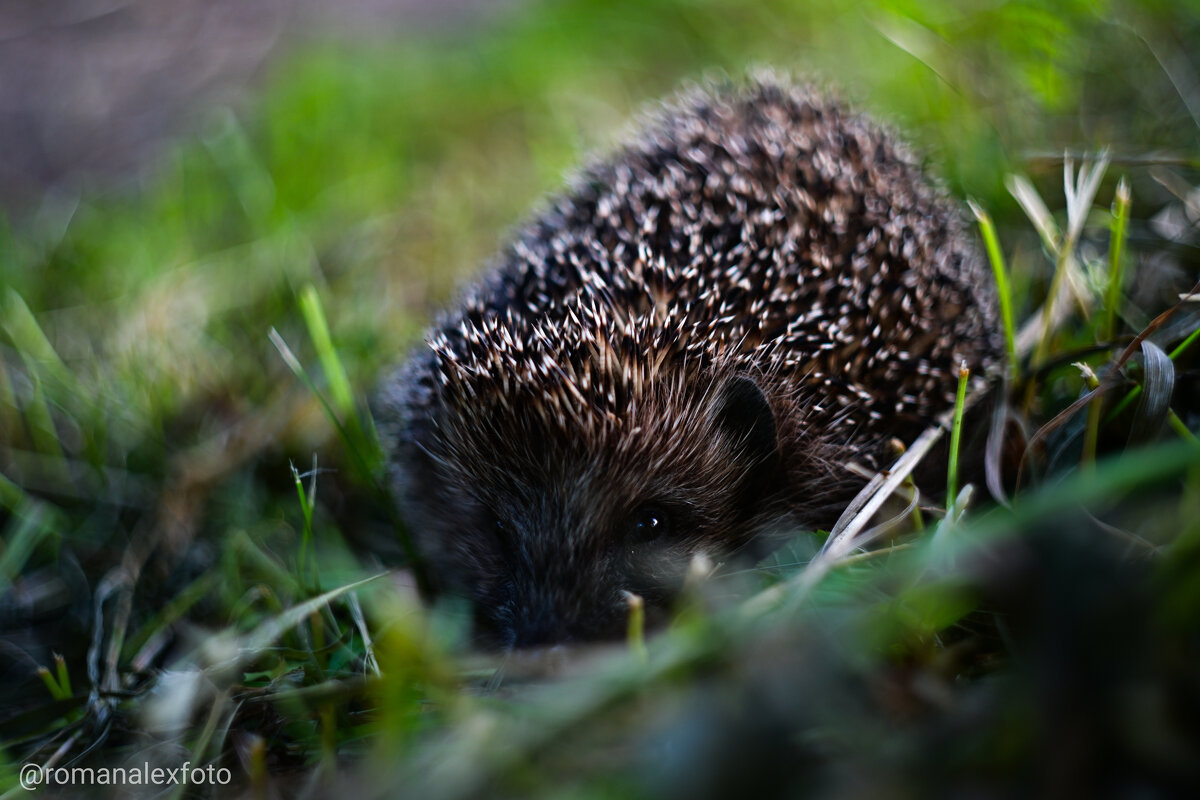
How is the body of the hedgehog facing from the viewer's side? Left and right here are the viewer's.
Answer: facing the viewer and to the left of the viewer
